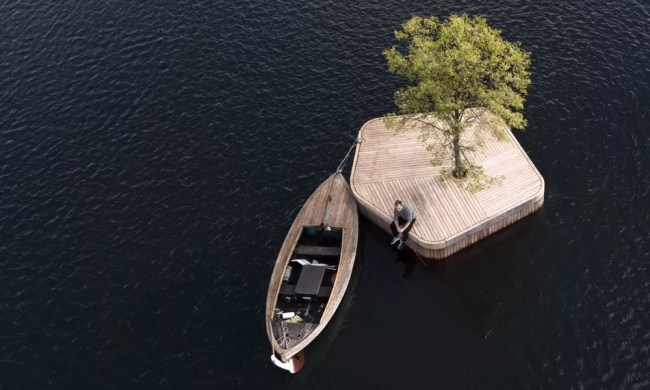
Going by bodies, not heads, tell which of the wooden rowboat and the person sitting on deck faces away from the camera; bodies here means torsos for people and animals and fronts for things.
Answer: the wooden rowboat

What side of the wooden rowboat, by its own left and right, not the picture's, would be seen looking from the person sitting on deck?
right

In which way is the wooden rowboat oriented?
away from the camera

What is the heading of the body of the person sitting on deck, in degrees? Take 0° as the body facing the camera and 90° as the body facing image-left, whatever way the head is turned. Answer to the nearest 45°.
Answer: approximately 45°

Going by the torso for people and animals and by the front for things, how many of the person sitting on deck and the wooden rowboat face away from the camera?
1
